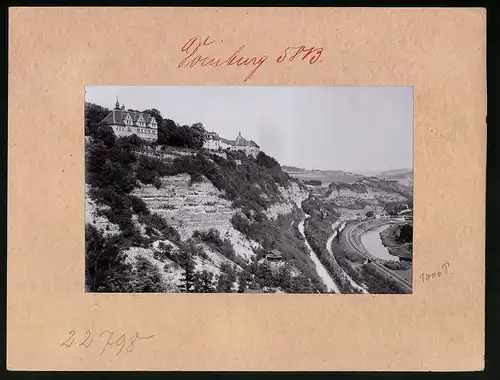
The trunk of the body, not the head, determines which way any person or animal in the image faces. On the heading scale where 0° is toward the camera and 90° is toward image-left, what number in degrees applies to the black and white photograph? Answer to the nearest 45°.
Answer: approximately 0°
